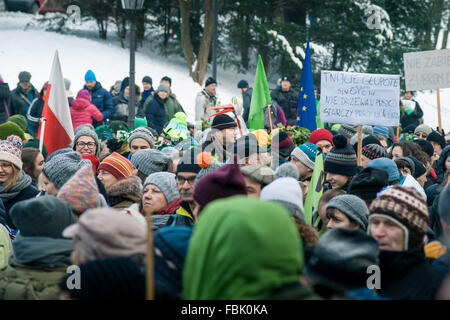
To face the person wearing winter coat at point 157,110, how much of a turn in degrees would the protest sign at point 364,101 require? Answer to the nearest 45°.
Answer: approximately 135° to its right

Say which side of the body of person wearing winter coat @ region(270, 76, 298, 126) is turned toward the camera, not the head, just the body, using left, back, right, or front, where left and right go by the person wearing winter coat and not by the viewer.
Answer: front

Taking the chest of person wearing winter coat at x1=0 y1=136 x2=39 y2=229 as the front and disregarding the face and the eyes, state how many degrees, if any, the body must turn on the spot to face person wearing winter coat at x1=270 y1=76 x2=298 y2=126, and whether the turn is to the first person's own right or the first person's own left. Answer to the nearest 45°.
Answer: approximately 180°

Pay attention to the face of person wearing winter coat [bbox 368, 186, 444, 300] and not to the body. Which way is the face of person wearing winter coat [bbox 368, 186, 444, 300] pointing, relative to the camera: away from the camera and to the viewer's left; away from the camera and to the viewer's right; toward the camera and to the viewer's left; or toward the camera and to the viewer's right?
toward the camera and to the viewer's left

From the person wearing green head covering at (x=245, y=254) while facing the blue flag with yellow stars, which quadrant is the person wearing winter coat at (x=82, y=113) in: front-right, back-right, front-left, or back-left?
front-left

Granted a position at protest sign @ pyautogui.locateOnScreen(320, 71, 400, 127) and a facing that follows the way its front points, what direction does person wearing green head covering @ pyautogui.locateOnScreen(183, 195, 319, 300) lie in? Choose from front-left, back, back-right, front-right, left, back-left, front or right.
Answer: front

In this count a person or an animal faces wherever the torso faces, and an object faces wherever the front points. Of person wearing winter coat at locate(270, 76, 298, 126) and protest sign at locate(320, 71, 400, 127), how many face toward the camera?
2

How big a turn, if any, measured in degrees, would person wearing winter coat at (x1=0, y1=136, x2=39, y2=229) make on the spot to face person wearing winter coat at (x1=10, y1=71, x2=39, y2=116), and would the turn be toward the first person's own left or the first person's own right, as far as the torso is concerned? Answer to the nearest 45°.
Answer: approximately 135° to the first person's own right

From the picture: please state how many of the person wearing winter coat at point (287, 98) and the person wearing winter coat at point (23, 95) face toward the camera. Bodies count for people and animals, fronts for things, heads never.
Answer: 2

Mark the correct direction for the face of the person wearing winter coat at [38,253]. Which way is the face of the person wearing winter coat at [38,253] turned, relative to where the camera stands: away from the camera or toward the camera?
away from the camera

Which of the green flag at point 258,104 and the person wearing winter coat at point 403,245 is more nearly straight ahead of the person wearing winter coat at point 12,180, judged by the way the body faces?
the person wearing winter coat

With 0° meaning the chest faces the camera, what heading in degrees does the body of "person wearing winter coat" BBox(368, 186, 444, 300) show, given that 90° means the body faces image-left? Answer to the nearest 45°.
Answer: approximately 45°

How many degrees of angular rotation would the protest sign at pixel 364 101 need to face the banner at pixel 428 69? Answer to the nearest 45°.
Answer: approximately 180°

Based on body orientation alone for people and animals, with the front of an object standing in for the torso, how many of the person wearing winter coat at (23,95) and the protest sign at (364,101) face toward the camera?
2
